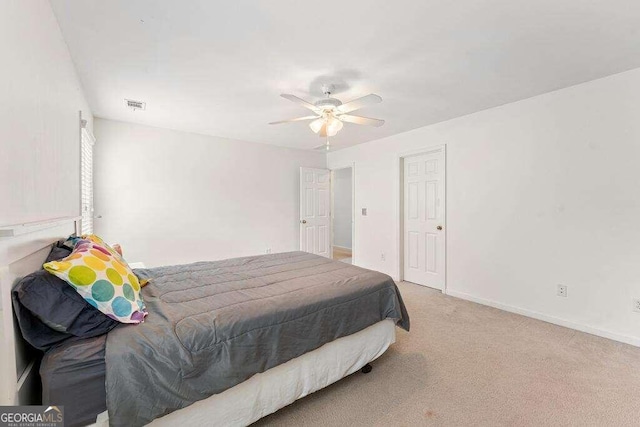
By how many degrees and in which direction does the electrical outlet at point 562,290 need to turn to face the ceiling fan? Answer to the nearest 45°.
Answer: approximately 45° to its right

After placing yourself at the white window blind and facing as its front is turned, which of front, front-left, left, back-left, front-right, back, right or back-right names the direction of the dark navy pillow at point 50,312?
right

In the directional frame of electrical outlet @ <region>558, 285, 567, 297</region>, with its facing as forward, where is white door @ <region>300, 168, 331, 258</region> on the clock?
The white door is roughly at 3 o'clock from the electrical outlet.

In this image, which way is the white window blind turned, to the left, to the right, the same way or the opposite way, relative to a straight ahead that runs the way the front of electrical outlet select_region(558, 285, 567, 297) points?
the opposite way

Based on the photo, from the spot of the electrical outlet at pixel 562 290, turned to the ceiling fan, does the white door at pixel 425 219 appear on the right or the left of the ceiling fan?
right

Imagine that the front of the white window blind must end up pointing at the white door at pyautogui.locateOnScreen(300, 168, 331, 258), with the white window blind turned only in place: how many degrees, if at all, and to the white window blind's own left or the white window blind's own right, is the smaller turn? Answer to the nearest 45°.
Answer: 0° — it already faces it

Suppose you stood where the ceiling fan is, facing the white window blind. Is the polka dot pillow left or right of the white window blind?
left

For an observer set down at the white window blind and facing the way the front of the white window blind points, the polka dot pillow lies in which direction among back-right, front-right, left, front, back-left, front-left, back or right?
right

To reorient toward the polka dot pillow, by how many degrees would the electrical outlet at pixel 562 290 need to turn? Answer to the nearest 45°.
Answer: approximately 45° to its right

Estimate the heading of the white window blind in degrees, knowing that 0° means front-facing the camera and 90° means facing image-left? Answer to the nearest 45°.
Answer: approximately 270°

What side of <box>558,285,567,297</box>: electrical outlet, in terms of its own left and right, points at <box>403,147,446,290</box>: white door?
right
